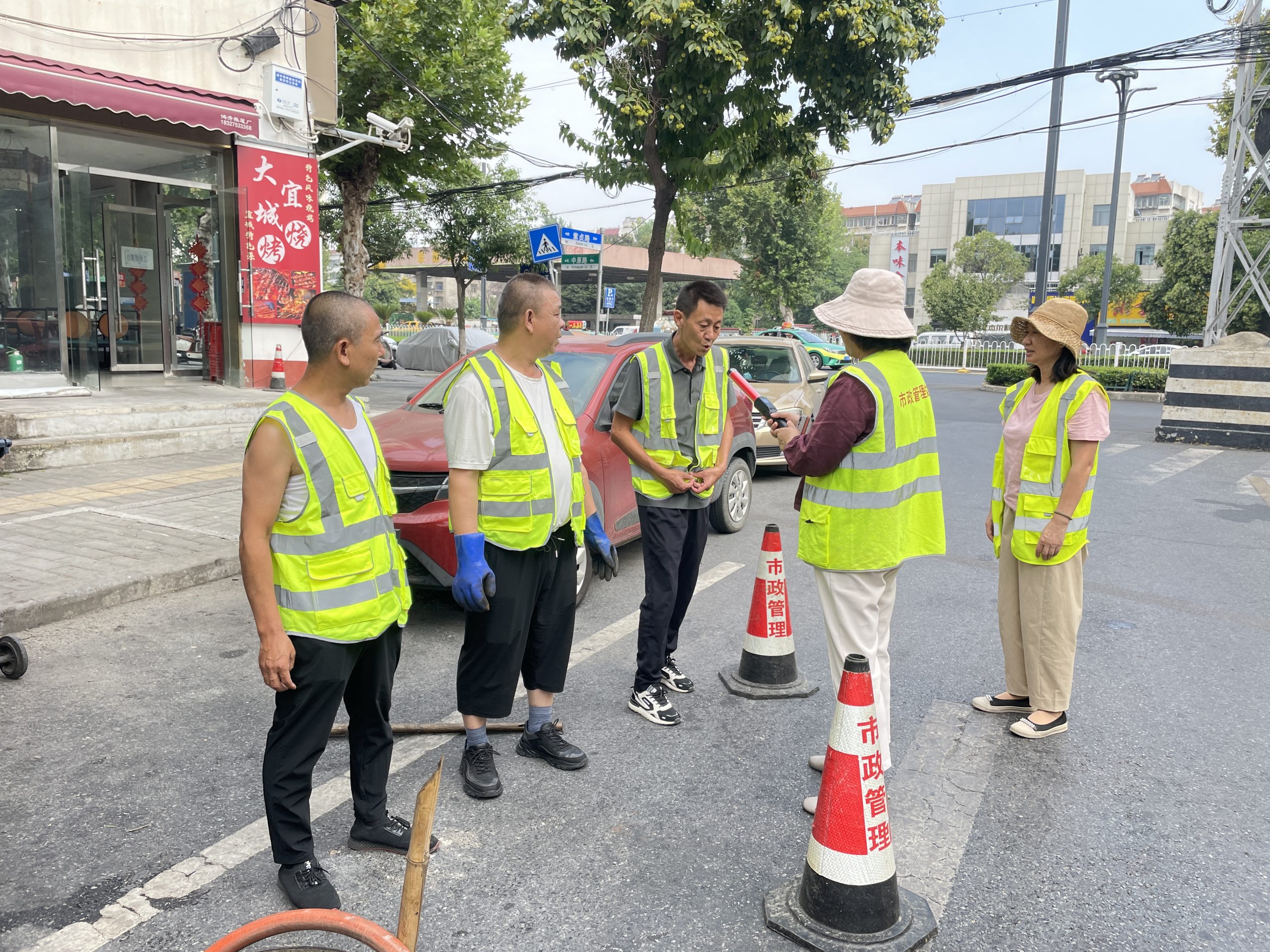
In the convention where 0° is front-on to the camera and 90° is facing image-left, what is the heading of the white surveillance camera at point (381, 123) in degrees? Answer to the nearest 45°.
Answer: approximately 270°

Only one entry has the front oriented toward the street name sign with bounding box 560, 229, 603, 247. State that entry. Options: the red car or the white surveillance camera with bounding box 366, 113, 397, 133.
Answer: the white surveillance camera

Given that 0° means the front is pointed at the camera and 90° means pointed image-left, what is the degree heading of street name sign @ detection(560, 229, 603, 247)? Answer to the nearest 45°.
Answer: approximately 0°

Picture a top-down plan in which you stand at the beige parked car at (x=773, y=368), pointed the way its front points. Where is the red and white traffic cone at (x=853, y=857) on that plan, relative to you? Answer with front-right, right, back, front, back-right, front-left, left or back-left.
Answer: front-left

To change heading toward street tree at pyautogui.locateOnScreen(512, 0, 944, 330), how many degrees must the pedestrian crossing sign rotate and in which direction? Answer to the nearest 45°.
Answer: approximately 45° to its left

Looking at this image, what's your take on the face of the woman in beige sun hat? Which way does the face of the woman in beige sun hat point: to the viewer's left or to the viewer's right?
to the viewer's left

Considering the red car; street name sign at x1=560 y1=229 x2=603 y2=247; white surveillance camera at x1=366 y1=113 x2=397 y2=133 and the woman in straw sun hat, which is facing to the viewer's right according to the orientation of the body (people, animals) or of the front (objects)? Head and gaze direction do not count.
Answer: the white surveillance camera

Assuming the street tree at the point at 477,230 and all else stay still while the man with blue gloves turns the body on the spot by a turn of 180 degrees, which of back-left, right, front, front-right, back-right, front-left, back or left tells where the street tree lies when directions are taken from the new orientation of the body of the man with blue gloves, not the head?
front-right

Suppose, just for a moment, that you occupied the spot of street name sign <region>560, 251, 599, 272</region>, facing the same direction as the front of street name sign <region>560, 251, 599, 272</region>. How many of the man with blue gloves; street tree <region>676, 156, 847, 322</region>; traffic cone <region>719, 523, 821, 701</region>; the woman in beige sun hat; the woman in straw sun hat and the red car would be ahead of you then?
5

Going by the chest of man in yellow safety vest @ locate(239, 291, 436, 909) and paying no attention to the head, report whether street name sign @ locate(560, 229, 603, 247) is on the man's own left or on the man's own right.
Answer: on the man's own left

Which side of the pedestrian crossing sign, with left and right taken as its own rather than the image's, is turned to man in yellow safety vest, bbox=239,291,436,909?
front

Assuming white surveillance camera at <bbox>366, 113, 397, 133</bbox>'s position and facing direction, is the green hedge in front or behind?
in front

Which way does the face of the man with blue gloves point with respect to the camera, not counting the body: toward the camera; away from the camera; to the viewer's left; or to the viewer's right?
to the viewer's right

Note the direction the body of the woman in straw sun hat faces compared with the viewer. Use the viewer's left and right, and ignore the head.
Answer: facing the viewer and to the left of the viewer
